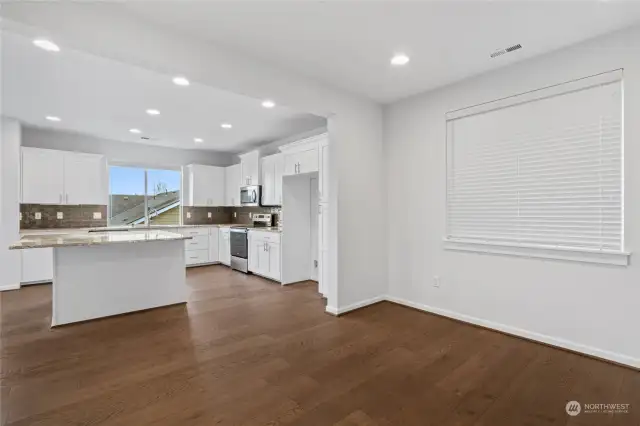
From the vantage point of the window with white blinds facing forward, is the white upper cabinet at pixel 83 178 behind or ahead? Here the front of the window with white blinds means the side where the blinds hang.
ahead

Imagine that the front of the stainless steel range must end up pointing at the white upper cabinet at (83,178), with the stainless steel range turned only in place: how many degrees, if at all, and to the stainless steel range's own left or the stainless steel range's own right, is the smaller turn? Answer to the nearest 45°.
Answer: approximately 45° to the stainless steel range's own right

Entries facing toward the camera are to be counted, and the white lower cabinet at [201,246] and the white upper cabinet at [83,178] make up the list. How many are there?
2

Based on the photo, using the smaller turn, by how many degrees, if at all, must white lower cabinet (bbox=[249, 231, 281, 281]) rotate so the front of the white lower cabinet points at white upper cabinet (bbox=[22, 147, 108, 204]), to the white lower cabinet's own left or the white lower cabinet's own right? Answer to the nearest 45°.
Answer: approximately 45° to the white lower cabinet's own right

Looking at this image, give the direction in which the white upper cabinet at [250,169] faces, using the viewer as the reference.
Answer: facing the viewer and to the left of the viewer

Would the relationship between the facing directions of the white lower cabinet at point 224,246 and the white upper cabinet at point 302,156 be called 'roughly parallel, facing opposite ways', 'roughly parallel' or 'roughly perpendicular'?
roughly parallel

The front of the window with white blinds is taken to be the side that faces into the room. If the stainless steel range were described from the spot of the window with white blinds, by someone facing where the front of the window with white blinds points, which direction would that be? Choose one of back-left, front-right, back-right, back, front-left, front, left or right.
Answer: front-right

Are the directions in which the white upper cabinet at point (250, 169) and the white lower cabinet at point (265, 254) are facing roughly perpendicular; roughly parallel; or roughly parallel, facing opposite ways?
roughly parallel

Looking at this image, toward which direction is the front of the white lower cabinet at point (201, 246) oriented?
toward the camera

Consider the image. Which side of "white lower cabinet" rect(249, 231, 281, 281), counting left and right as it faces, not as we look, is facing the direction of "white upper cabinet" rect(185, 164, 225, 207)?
right

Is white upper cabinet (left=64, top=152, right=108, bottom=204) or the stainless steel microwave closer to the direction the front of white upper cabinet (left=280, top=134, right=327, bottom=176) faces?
the white upper cabinet

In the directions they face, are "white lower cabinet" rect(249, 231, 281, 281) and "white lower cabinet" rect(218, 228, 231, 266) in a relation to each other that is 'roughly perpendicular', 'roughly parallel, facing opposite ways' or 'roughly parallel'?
roughly parallel

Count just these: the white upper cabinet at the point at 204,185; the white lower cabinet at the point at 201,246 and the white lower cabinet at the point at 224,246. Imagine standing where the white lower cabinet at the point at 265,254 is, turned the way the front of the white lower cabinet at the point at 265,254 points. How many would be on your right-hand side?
3

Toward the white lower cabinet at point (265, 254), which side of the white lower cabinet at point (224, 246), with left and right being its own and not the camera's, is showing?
left
